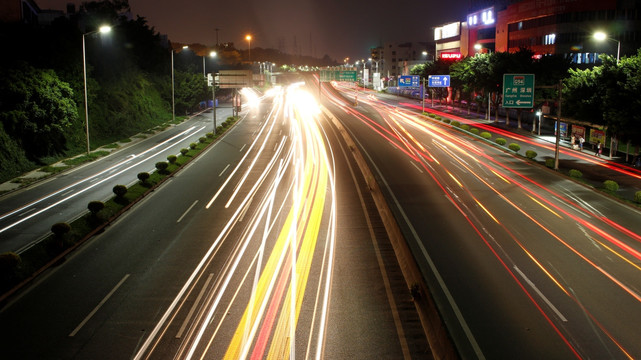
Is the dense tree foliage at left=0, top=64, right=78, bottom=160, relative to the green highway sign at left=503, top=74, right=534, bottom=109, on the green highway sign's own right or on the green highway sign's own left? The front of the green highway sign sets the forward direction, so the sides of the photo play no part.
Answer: on the green highway sign's own right

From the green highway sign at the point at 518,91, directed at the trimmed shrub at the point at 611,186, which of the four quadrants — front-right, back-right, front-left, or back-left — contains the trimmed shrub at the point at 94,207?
front-right

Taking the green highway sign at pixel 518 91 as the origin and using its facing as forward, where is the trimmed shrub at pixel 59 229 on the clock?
The trimmed shrub is roughly at 1 o'clock from the green highway sign.

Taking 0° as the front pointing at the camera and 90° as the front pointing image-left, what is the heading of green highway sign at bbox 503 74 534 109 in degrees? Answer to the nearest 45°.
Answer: approximately 0°

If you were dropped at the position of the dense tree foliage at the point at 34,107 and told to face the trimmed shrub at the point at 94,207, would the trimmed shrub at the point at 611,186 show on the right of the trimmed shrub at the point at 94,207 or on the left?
left

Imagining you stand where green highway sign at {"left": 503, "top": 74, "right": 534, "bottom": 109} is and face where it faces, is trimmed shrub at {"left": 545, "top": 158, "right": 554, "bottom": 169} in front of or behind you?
in front

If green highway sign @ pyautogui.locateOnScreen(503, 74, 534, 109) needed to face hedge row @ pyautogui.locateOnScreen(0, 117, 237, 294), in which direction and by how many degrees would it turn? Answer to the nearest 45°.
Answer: approximately 45° to its right

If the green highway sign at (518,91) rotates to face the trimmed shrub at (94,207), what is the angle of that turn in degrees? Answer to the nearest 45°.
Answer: approximately 45° to its right

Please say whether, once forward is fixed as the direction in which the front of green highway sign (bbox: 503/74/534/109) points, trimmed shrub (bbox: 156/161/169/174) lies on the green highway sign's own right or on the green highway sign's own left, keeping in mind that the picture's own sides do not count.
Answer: on the green highway sign's own right

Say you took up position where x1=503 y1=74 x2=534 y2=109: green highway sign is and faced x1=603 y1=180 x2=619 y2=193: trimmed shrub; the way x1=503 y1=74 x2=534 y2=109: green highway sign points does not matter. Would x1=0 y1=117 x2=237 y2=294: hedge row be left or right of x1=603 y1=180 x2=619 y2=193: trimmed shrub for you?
right

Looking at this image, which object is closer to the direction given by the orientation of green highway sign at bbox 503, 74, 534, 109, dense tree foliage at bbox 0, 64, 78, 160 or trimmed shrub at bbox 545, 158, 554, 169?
the trimmed shrub
